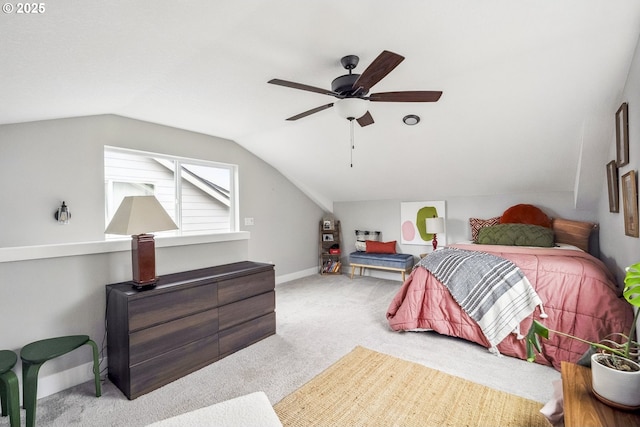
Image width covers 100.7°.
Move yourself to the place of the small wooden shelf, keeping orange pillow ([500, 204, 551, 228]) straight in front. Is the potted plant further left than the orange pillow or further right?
right

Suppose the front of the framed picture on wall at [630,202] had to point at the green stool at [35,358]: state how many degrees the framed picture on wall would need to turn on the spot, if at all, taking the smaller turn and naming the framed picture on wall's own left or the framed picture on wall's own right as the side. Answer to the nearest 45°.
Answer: approximately 45° to the framed picture on wall's own left

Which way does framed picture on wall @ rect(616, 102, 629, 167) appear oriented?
to the viewer's left

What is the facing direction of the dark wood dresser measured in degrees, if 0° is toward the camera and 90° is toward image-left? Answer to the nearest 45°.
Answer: approximately 315°

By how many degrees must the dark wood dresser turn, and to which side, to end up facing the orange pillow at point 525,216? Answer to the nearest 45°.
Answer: approximately 45° to its left

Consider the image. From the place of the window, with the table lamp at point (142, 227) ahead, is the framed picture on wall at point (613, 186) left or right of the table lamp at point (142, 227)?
left

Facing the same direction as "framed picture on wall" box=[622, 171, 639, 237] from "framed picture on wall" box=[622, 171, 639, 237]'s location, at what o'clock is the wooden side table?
The wooden side table is roughly at 9 o'clock from the framed picture on wall.

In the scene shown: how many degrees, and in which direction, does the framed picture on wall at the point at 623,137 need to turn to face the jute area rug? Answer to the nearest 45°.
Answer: approximately 45° to its left

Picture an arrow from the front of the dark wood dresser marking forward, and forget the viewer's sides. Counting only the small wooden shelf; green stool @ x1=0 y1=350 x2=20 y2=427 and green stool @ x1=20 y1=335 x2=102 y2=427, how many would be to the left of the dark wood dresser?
1

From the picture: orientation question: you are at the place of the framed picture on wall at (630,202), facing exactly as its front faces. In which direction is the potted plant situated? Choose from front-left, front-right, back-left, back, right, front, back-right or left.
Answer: left

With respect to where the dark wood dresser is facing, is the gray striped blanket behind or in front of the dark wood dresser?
in front

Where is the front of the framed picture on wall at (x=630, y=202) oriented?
to the viewer's left

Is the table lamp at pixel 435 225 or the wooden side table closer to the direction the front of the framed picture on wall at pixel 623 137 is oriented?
the table lamp

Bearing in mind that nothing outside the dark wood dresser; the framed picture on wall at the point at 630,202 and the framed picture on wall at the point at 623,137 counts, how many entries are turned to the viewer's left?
2

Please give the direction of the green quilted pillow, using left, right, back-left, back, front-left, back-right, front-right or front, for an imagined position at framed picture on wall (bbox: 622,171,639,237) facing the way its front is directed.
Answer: front-right

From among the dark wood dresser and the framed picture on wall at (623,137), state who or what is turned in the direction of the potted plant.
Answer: the dark wood dresser

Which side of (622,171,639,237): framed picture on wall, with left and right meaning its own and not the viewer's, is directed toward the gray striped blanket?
front

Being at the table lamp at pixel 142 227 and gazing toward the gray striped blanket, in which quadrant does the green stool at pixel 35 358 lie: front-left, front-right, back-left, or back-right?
back-right

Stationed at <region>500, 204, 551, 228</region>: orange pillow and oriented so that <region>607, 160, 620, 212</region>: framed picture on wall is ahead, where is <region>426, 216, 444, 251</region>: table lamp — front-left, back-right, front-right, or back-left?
back-right
